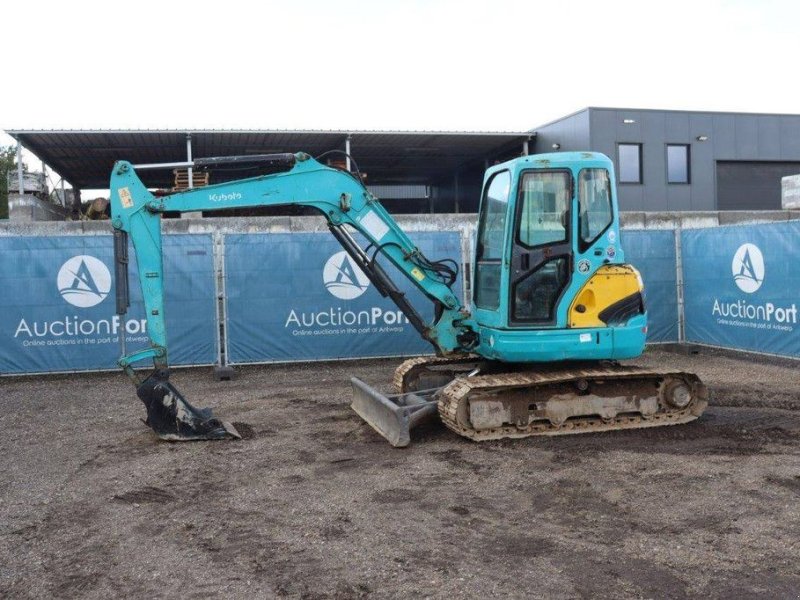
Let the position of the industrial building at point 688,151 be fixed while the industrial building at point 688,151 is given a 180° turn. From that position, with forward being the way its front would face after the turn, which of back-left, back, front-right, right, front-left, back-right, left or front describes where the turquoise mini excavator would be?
back

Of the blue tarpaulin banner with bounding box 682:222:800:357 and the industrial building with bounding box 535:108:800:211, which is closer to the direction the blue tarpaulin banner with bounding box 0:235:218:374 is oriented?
the blue tarpaulin banner

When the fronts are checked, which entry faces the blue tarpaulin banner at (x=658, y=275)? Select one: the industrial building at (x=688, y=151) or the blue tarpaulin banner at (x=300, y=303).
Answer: the industrial building

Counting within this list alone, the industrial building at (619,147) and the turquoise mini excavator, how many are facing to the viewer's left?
1

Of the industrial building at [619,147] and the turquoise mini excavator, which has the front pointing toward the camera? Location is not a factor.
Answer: the industrial building

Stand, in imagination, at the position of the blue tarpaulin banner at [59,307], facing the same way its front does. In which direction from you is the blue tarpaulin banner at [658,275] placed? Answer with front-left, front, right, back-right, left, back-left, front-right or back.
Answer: left

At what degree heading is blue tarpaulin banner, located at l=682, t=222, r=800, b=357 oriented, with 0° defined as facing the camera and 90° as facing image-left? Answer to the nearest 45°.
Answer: approximately 45°

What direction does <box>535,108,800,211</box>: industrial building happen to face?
toward the camera

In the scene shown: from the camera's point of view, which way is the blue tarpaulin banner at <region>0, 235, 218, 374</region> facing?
toward the camera

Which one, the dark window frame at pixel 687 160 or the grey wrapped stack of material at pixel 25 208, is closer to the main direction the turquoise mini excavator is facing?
the grey wrapped stack of material

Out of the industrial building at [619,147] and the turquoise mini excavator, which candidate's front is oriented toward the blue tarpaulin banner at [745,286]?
the industrial building

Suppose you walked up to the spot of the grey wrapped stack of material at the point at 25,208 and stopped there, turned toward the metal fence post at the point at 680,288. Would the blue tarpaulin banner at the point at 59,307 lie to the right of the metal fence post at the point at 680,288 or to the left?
right

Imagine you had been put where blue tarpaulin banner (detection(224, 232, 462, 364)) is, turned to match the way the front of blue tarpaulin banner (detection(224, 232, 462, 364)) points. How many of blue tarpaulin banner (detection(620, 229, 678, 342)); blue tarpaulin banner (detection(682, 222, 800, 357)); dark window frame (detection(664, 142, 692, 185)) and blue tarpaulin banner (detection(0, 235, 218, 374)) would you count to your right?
1

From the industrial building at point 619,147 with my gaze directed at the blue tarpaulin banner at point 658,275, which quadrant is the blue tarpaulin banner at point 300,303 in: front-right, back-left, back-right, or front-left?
front-right

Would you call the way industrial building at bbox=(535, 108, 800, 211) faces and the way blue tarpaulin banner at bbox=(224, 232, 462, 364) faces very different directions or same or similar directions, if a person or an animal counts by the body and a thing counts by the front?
same or similar directions
